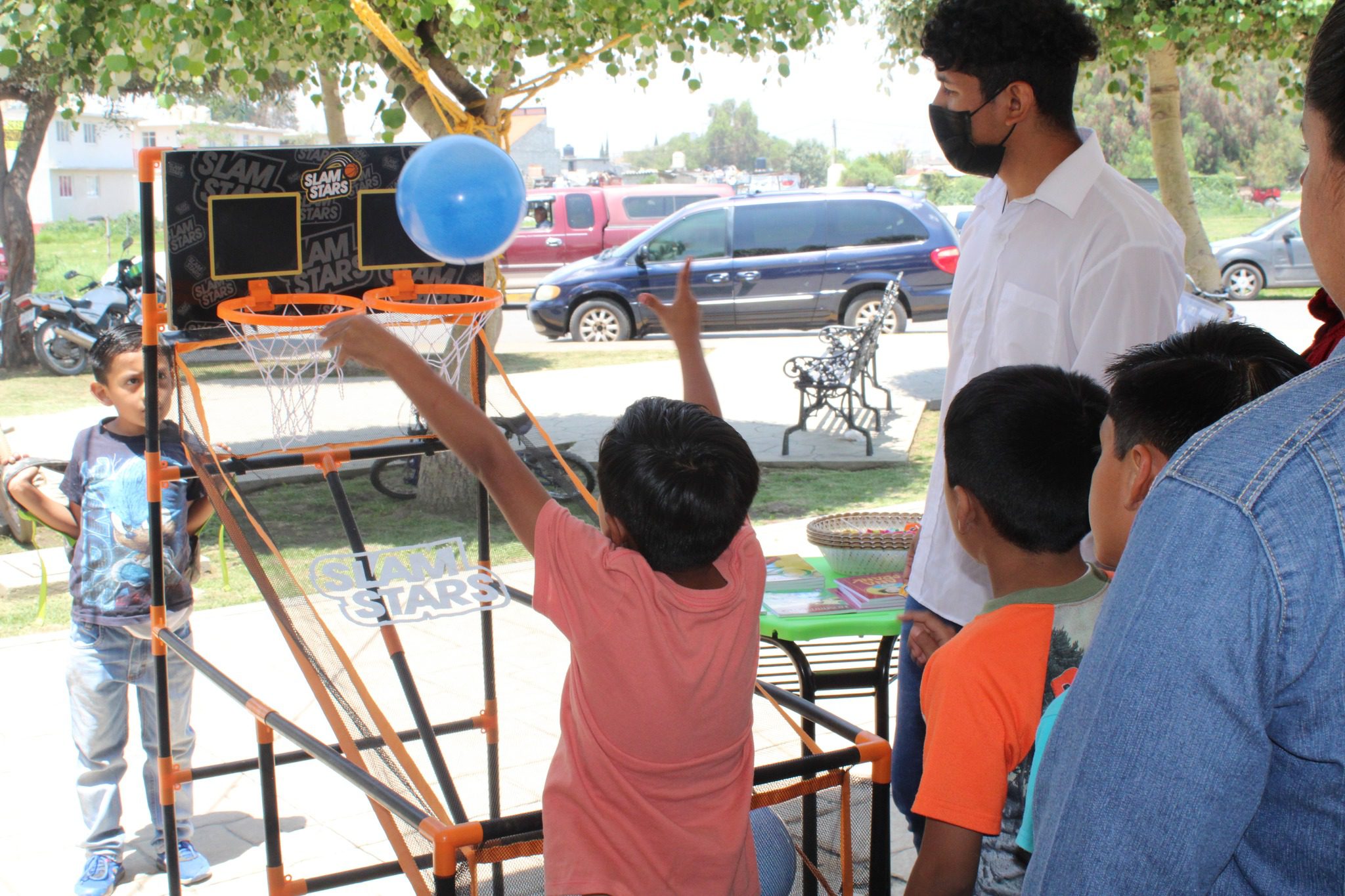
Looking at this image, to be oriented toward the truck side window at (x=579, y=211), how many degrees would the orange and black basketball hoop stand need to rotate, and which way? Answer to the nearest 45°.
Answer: approximately 135° to its left

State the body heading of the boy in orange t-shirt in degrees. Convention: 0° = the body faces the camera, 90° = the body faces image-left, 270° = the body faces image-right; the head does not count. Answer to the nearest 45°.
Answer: approximately 135°

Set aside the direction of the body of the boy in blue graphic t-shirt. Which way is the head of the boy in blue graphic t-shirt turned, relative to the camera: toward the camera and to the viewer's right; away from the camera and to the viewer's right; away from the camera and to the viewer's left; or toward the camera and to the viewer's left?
toward the camera and to the viewer's right

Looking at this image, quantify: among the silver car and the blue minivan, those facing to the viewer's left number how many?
2

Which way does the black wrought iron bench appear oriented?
to the viewer's left

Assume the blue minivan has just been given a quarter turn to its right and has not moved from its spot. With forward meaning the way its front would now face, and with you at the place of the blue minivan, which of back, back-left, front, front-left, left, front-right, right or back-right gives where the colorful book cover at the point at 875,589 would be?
back

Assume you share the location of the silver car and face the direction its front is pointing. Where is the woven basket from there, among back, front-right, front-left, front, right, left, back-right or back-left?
left

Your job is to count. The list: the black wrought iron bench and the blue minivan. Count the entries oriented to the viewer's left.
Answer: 2

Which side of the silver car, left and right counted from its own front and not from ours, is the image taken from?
left

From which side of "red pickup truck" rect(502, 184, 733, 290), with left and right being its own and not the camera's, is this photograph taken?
left

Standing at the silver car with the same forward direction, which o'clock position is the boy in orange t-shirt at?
The boy in orange t-shirt is roughly at 9 o'clock from the silver car.

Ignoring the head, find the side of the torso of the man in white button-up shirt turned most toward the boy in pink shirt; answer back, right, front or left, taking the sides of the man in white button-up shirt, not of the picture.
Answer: front

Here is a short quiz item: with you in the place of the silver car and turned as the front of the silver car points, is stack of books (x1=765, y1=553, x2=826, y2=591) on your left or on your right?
on your left

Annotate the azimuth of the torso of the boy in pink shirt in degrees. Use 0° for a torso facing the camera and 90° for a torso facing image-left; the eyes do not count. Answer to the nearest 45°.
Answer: approximately 135°
